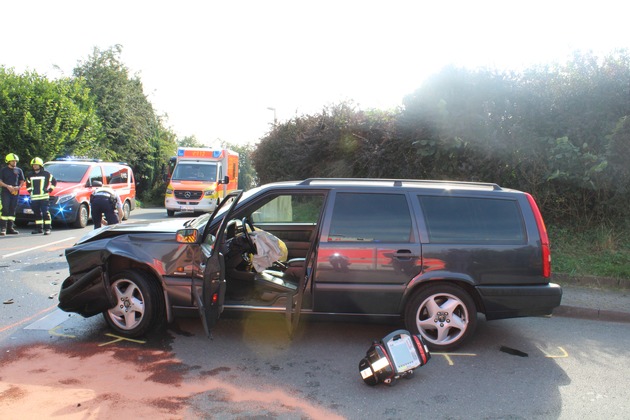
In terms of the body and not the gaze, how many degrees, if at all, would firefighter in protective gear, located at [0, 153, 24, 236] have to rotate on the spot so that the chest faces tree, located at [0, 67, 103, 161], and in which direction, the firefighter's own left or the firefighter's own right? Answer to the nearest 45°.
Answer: approximately 135° to the firefighter's own left

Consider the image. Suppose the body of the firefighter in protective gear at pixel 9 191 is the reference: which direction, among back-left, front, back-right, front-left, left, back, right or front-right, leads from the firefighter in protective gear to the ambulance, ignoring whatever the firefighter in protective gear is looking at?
left

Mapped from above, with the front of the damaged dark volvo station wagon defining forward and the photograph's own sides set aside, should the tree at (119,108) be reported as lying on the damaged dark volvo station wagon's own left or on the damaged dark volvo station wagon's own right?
on the damaged dark volvo station wagon's own right

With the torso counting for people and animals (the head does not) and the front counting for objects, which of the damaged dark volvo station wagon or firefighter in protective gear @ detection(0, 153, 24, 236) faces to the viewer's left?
the damaged dark volvo station wagon

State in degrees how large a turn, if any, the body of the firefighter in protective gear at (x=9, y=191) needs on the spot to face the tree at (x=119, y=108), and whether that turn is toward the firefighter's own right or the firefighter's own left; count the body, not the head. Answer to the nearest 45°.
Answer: approximately 135° to the firefighter's own left

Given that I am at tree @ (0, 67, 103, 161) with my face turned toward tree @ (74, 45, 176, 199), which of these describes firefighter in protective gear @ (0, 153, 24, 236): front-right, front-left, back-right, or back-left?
back-right

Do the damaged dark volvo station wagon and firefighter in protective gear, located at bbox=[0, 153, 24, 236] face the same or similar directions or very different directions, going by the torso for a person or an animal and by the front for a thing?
very different directions

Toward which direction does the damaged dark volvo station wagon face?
to the viewer's left

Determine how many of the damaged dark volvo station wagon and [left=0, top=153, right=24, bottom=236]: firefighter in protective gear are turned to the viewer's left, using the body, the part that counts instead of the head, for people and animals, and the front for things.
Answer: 1

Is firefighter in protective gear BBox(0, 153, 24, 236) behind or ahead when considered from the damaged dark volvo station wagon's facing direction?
ahead
